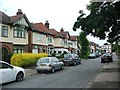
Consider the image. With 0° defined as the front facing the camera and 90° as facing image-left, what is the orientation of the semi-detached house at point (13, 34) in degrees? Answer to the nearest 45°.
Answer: approximately 315°

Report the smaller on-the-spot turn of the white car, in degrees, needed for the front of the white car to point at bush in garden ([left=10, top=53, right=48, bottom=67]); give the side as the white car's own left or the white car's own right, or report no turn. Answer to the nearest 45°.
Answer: approximately 45° to the white car's own left

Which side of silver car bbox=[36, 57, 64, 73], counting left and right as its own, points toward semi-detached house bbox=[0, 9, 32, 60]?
left

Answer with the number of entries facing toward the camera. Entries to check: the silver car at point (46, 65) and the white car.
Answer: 0

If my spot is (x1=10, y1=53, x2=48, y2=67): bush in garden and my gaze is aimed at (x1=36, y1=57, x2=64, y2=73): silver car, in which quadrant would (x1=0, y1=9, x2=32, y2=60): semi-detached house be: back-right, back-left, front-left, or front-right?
back-left

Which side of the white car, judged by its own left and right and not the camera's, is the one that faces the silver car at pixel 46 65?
front

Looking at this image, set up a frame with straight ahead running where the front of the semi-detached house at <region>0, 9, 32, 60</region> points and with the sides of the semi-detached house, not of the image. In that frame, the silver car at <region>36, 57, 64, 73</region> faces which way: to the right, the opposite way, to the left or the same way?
to the left

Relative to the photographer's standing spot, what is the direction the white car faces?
facing away from the viewer and to the right of the viewer

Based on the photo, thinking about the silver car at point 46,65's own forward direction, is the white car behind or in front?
behind

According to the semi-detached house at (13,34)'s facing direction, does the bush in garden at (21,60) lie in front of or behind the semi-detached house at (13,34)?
in front

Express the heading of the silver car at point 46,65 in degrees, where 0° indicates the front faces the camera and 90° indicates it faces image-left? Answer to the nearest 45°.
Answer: approximately 225°
